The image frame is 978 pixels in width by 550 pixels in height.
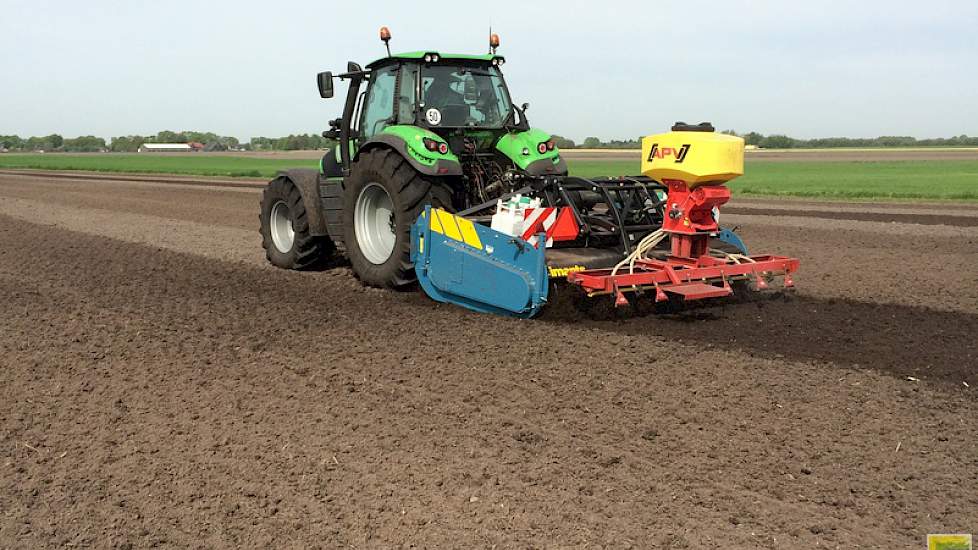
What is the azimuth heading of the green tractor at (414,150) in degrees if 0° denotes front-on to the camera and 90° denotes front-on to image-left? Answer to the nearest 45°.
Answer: approximately 135°
